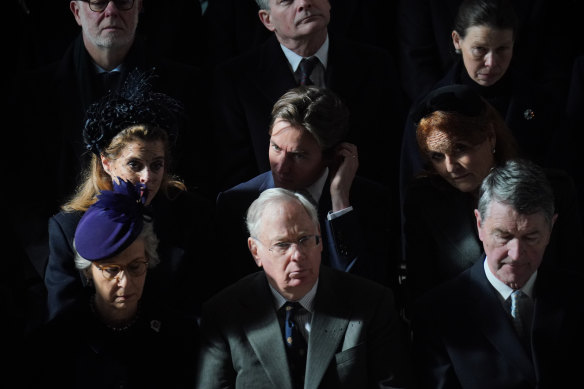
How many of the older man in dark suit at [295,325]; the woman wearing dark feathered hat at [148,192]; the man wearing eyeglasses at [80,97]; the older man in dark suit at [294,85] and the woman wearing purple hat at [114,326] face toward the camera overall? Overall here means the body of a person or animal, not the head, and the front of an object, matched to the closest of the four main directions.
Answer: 5

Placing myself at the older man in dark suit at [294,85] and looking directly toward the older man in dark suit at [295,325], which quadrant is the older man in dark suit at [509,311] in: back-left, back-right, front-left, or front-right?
front-left

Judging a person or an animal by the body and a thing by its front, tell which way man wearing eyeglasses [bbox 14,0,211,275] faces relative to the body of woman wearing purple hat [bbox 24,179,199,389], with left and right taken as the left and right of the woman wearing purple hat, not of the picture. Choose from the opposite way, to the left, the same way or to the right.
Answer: the same way

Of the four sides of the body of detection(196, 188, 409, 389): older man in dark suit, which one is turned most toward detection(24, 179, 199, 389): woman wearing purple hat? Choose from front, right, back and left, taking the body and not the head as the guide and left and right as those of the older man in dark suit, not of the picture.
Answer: right

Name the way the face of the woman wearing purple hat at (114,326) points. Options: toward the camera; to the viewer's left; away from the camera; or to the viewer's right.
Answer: toward the camera

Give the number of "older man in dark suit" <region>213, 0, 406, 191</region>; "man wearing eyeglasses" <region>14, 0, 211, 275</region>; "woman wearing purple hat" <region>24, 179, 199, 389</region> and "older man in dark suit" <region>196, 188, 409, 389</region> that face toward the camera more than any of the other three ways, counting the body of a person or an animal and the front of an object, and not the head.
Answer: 4

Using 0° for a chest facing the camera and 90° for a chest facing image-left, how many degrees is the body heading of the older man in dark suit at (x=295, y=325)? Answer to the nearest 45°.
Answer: approximately 0°

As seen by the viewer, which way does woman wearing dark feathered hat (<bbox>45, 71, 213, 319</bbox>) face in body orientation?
toward the camera

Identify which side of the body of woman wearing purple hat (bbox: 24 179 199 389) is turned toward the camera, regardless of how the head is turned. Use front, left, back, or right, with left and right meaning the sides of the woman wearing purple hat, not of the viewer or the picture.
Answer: front

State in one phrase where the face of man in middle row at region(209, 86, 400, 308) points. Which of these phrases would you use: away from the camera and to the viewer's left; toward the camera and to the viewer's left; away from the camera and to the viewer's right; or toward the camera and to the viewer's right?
toward the camera and to the viewer's left

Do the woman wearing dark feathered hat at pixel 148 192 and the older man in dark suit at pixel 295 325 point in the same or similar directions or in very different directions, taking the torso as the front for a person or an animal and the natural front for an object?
same or similar directions

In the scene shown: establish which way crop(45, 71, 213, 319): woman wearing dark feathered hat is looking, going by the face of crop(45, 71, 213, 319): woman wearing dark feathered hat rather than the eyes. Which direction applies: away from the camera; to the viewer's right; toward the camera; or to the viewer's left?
toward the camera

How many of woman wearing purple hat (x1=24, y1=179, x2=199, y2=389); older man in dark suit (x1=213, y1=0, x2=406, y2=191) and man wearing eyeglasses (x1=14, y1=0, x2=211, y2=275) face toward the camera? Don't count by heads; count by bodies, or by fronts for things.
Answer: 3

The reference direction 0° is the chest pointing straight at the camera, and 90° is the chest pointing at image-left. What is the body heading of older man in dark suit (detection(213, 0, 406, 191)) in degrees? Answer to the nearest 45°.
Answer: approximately 0°
